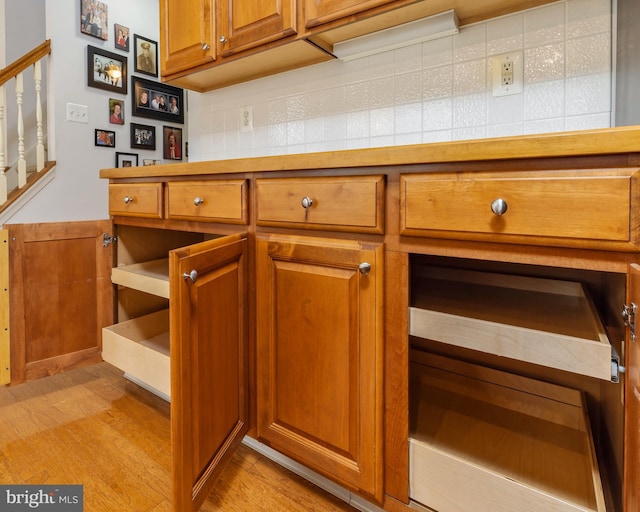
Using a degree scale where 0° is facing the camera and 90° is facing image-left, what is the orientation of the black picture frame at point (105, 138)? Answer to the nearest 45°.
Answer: approximately 315°

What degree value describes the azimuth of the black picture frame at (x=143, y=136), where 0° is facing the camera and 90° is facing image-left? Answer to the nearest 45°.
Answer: approximately 315°

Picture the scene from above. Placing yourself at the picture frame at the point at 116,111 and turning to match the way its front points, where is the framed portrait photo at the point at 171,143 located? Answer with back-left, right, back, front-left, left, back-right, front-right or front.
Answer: left

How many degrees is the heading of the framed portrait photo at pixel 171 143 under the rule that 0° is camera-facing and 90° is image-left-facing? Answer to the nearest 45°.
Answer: approximately 315°

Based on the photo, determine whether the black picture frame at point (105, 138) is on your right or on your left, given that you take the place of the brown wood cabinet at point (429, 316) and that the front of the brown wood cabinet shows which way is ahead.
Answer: on your right

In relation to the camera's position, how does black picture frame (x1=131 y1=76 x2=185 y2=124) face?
facing the viewer and to the right of the viewer
